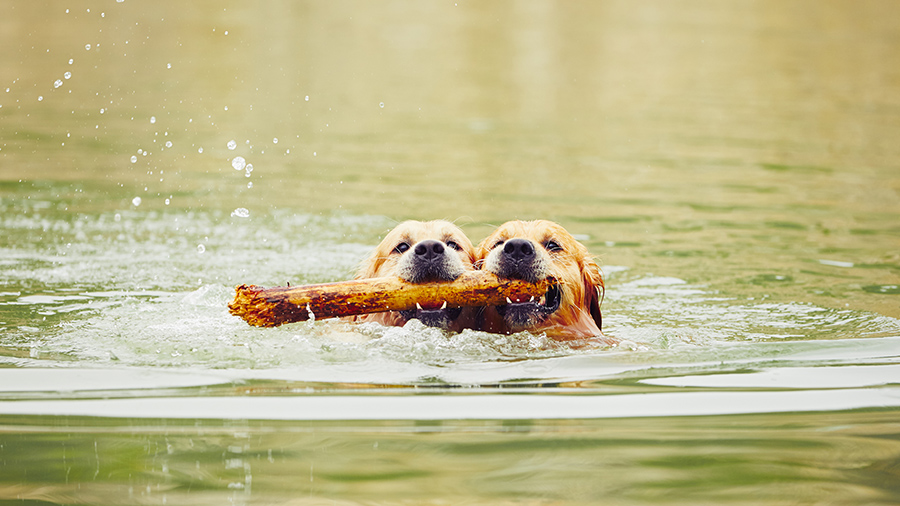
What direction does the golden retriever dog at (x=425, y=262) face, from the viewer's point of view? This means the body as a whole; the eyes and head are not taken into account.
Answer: toward the camera

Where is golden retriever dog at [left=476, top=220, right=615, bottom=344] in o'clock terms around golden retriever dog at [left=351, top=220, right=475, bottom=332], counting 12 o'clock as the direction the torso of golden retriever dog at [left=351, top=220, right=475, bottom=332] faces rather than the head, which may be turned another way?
golden retriever dog at [left=476, top=220, right=615, bottom=344] is roughly at 9 o'clock from golden retriever dog at [left=351, top=220, right=475, bottom=332].
